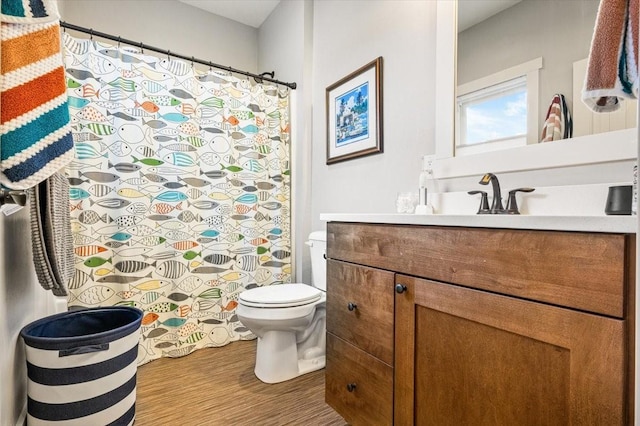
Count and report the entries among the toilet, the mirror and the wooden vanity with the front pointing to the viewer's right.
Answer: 0

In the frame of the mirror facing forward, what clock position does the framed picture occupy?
The framed picture is roughly at 2 o'clock from the mirror.

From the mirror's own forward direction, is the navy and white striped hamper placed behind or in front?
in front

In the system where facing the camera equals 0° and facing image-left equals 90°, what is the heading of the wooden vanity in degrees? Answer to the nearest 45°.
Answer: approximately 45°

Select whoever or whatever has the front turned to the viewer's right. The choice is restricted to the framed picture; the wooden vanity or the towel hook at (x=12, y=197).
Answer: the towel hook

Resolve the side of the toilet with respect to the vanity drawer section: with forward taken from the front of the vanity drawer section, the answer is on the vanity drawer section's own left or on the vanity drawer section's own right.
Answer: on the vanity drawer section's own right

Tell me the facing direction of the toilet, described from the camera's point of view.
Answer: facing the viewer and to the left of the viewer

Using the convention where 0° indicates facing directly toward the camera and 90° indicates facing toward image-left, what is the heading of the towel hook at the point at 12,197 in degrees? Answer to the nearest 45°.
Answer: approximately 270°

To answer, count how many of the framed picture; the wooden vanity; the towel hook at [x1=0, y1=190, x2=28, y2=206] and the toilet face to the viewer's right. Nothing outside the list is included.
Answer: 1

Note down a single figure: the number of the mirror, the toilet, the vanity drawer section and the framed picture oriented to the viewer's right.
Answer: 0

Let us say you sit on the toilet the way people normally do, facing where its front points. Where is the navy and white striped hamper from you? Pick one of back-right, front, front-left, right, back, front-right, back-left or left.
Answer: front

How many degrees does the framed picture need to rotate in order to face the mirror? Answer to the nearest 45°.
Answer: approximately 90° to its left
